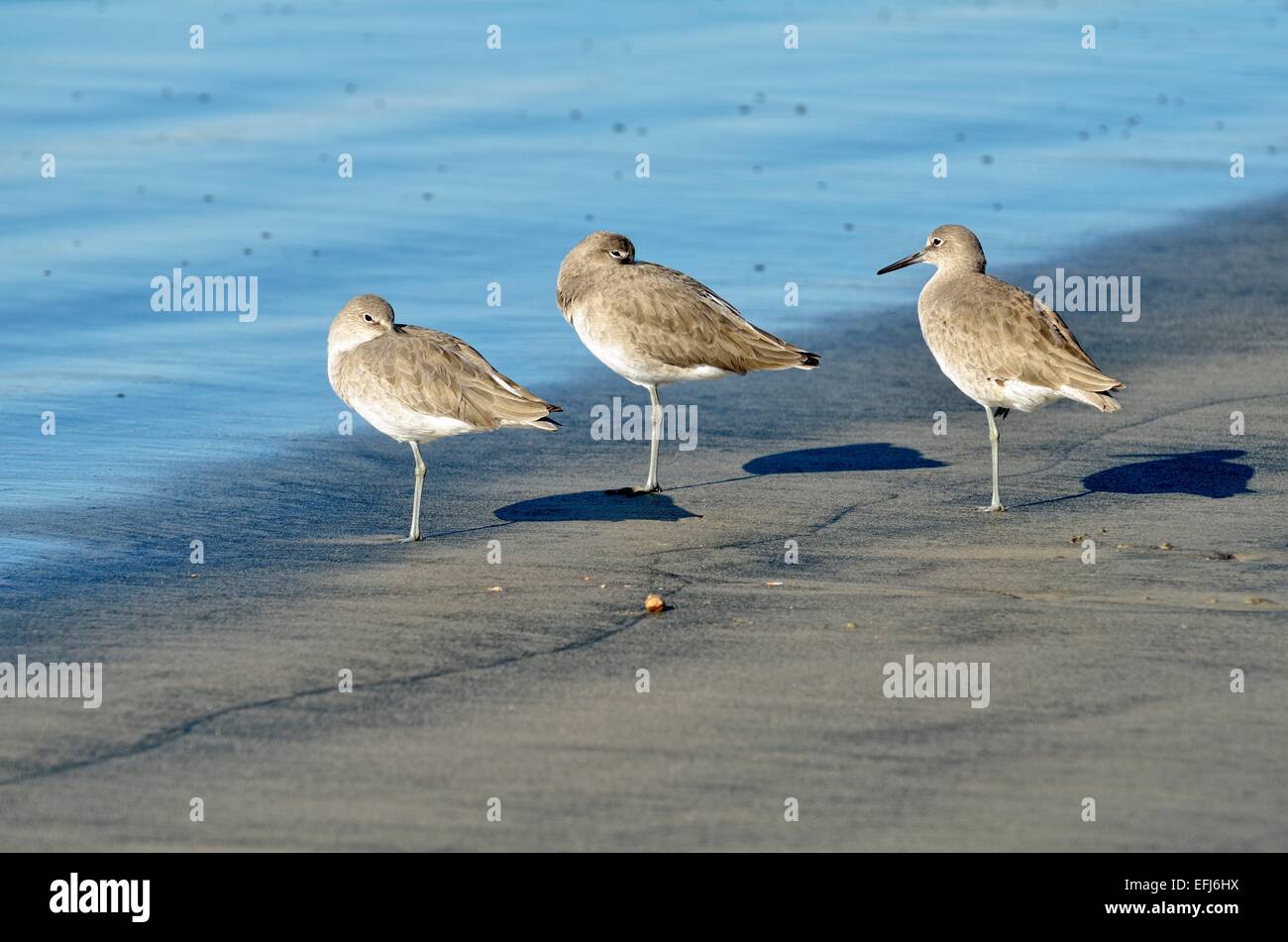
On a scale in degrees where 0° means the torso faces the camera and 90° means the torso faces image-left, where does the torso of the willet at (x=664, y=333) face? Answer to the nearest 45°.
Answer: approximately 90°

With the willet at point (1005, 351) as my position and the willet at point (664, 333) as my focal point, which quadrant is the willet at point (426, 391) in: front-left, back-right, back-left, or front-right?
front-left

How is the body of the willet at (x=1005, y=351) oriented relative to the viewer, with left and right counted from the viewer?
facing to the left of the viewer

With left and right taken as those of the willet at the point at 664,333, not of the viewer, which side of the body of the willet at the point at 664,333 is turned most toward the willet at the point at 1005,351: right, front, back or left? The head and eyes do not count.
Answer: back

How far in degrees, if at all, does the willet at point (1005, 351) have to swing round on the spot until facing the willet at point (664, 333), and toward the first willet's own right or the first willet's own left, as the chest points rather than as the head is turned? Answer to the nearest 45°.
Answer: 0° — it already faces it

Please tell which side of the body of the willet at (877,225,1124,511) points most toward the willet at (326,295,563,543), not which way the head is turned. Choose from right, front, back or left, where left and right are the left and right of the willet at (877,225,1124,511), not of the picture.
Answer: front

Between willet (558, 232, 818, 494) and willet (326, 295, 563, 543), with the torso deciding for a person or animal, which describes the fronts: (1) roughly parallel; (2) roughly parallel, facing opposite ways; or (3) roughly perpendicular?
roughly parallel

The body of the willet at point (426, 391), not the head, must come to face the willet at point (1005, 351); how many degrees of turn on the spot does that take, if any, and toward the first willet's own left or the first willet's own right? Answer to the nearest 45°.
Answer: approximately 180°

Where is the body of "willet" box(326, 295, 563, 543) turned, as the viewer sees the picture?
to the viewer's left

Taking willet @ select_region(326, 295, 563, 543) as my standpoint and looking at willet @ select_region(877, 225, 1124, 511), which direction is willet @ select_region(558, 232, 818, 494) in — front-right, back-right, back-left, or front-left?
front-left

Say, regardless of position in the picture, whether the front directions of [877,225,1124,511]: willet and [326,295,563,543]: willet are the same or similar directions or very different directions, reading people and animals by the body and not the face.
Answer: same or similar directions
